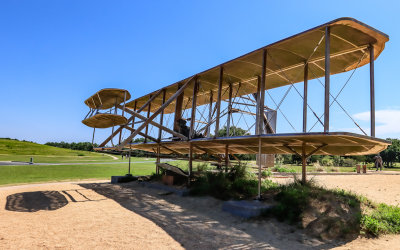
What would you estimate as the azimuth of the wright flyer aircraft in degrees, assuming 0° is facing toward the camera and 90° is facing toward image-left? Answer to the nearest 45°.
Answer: approximately 45°
